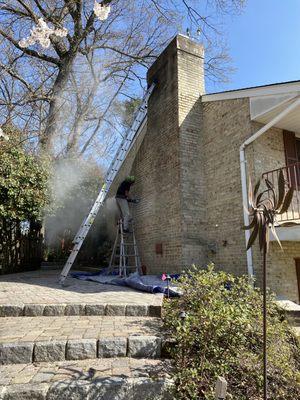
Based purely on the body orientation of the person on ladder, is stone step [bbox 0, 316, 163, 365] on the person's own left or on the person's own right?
on the person's own right

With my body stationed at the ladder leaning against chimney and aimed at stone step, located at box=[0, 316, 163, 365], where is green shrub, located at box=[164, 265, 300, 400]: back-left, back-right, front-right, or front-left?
front-left

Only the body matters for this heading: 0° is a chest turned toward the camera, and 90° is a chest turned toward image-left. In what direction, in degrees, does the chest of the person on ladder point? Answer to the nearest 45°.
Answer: approximately 270°

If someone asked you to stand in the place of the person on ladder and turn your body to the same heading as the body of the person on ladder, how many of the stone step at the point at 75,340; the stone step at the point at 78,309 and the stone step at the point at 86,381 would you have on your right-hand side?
3

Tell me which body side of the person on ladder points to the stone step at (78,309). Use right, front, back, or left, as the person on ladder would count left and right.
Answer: right

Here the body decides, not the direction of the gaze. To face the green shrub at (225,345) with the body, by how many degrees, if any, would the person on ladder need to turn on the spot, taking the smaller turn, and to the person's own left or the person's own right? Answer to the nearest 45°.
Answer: approximately 90° to the person's own right

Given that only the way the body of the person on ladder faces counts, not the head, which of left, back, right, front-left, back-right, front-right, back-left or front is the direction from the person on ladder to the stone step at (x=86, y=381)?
right
